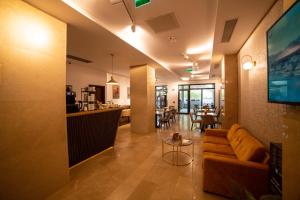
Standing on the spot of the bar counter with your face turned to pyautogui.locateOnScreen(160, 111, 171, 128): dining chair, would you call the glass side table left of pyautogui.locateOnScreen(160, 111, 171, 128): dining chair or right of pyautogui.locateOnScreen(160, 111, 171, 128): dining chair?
right

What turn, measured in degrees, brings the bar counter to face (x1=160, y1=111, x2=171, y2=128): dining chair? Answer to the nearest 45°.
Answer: approximately 90° to its left

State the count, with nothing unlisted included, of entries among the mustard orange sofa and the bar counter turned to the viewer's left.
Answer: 1

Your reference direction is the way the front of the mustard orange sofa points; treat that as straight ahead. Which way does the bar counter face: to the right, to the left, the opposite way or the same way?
the opposite way

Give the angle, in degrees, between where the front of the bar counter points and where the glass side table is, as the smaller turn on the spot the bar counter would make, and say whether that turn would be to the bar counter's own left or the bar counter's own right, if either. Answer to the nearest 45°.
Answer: approximately 45° to the bar counter's own left

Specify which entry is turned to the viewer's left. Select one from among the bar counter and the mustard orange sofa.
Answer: the mustard orange sofa

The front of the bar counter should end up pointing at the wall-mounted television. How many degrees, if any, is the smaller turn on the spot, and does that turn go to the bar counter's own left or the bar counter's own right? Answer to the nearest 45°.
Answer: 0° — it already faces it

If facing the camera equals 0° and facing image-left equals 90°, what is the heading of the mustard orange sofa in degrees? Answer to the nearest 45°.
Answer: approximately 90°

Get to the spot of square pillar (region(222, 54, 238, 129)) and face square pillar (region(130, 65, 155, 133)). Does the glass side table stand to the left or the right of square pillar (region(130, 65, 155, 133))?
left

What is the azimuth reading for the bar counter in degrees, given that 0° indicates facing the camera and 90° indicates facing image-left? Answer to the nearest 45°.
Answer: approximately 315°

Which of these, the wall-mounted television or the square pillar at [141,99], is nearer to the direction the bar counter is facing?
the wall-mounted television
